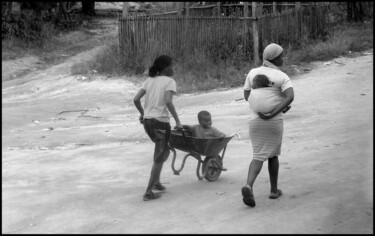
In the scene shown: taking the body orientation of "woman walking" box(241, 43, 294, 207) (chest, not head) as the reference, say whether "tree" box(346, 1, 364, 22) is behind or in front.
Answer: in front

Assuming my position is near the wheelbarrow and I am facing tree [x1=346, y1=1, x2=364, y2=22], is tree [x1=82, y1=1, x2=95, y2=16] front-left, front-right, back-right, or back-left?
front-left

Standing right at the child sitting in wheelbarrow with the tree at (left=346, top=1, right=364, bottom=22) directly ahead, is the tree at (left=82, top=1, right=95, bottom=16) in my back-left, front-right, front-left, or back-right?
front-left

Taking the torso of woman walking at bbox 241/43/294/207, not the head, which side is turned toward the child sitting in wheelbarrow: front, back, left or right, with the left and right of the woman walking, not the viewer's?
left

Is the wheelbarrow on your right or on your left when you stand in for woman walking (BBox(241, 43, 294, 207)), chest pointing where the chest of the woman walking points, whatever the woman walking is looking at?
on your left

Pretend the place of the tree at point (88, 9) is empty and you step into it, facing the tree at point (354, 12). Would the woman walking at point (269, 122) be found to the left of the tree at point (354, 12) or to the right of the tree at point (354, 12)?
right

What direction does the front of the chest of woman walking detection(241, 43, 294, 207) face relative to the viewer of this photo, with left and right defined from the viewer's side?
facing away from the viewer and to the right of the viewer

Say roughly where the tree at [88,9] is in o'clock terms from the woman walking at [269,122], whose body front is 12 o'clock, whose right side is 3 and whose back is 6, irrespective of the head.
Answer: The tree is roughly at 10 o'clock from the woman walking.
